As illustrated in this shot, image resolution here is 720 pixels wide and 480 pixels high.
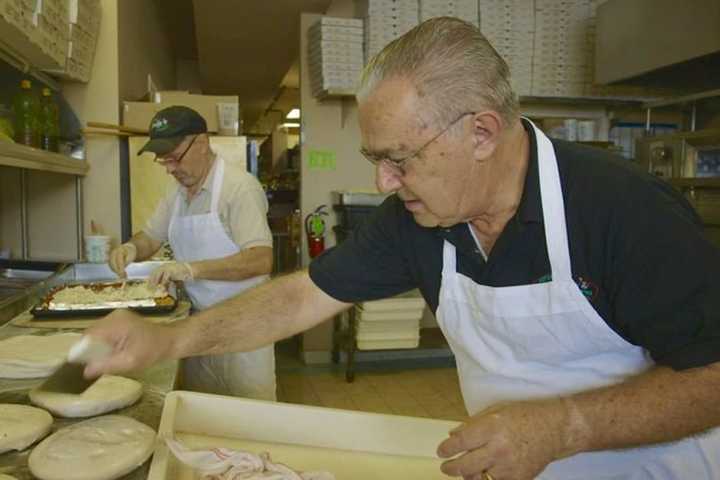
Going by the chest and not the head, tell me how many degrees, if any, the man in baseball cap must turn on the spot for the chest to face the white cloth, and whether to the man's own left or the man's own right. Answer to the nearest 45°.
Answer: approximately 45° to the man's own left

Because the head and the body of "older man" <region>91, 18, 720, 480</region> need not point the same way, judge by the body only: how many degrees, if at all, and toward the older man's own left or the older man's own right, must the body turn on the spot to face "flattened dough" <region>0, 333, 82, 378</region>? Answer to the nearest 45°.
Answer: approximately 45° to the older man's own right

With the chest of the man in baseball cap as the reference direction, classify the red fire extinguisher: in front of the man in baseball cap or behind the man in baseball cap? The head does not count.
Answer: behind

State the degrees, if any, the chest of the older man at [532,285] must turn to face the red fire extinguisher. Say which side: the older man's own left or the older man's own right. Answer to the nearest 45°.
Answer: approximately 135° to the older man's own right

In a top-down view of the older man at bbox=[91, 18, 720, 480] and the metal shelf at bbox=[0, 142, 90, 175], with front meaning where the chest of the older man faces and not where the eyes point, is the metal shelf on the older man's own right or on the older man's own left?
on the older man's own right
